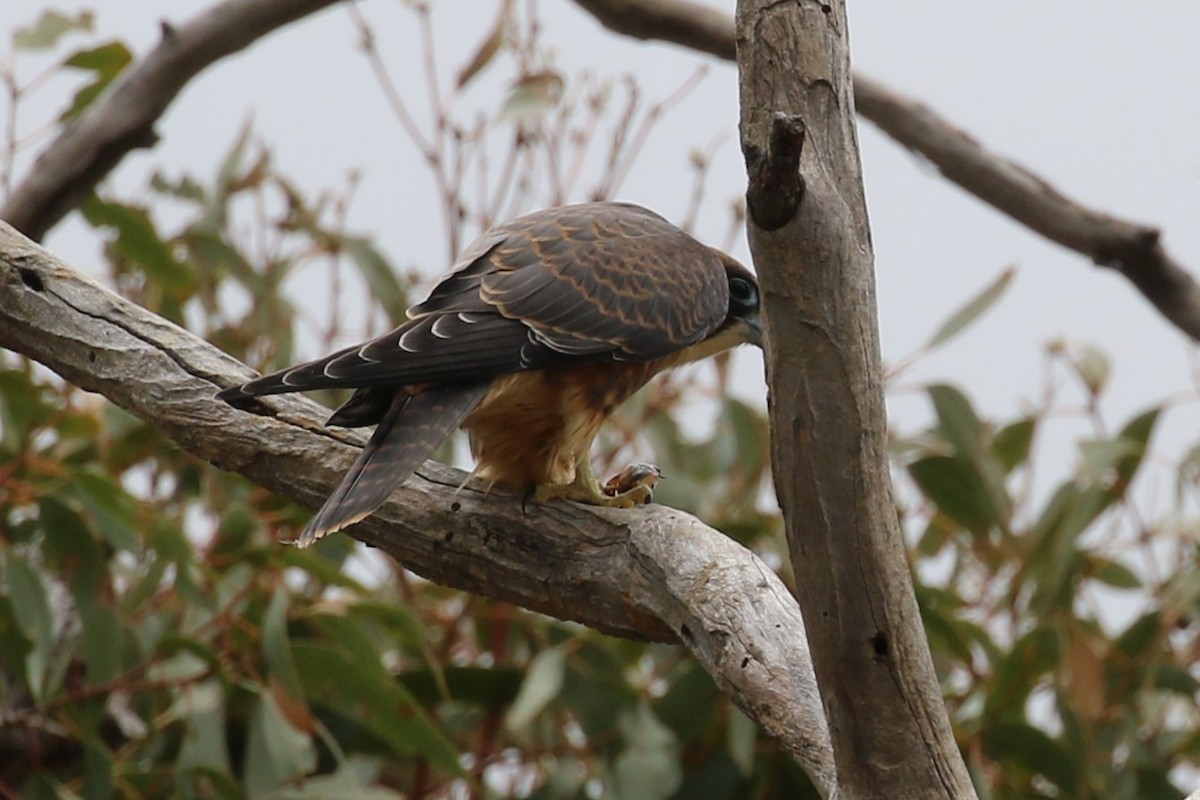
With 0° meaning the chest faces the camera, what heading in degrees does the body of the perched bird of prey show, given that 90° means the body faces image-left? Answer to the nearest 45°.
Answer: approximately 270°

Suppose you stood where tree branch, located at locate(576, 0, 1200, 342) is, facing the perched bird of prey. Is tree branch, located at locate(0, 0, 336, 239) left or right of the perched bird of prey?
right

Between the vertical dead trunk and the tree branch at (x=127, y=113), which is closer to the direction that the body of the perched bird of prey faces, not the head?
the vertical dead trunk

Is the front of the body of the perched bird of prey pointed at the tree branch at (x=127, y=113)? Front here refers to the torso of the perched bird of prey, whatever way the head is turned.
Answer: no

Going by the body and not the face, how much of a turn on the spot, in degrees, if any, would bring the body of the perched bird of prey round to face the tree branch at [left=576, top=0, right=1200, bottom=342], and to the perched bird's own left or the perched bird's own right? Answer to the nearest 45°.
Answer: approximately 45° to the perched bird's own left

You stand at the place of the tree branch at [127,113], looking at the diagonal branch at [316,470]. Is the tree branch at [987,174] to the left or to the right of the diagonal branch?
left
